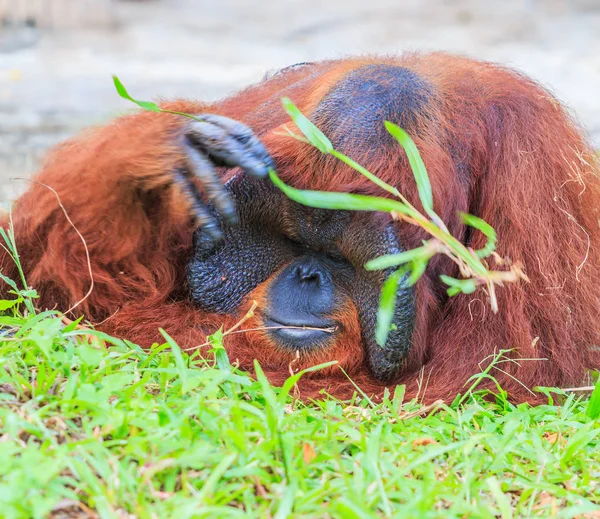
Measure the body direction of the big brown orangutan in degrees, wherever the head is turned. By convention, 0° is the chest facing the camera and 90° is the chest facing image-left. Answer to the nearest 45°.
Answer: approximately 0°
